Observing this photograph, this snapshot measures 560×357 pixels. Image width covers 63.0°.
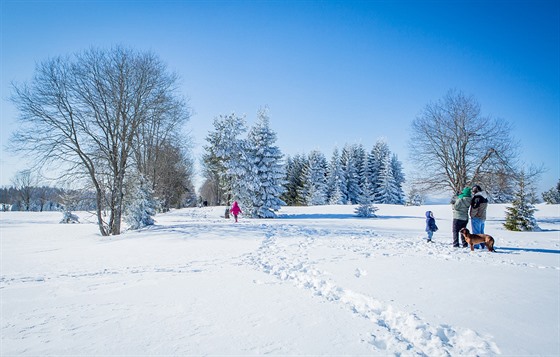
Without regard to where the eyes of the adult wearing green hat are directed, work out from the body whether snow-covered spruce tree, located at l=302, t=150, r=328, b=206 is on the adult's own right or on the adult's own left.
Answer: on the adult's own left

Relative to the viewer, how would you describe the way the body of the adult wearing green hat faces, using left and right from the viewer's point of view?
facing away from the viewer and to the right of the viewer

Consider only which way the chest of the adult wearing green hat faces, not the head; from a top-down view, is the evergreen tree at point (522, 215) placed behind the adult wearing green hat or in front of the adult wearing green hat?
in front
